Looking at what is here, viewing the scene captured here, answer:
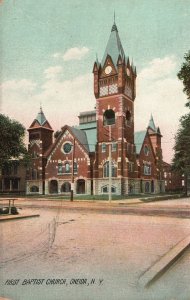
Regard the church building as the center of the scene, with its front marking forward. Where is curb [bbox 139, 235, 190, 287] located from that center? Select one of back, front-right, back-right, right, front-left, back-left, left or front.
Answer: front-left

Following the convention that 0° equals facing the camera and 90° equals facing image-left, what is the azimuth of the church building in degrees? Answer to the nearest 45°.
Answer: approximately 45°
